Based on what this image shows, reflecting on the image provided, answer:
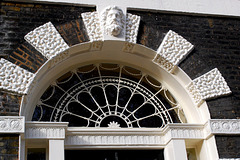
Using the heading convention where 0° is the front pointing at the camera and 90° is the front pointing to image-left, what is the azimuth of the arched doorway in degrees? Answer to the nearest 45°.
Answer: approximately 0°
